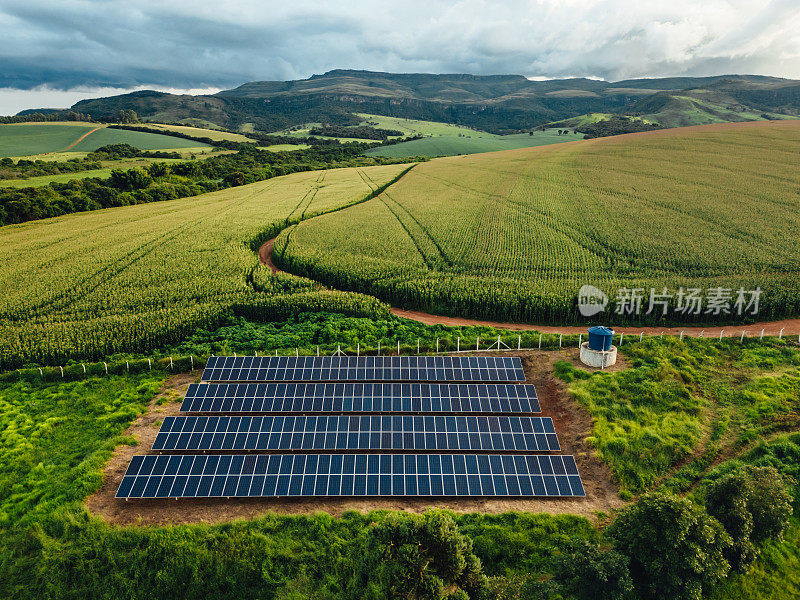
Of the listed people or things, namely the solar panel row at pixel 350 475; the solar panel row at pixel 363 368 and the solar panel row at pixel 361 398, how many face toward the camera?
3

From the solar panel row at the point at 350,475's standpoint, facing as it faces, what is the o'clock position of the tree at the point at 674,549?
The tree is roughly at 10 o'clock from the solar panel row.

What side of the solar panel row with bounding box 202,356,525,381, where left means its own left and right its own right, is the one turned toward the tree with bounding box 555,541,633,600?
front

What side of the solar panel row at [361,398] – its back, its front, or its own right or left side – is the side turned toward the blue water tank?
left

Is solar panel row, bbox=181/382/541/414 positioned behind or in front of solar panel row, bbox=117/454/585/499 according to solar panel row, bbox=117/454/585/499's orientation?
behind

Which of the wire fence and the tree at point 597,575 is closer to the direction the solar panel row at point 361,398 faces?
the tree

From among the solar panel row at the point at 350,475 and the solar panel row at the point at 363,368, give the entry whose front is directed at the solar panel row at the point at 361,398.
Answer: the solar panel row at the point at 363,368

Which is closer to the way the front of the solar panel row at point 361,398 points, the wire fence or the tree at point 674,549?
the tree

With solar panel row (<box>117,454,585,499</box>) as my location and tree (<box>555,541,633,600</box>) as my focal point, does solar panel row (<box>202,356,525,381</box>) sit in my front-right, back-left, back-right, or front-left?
back-left

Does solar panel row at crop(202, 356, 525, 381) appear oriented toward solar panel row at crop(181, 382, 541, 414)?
yes
